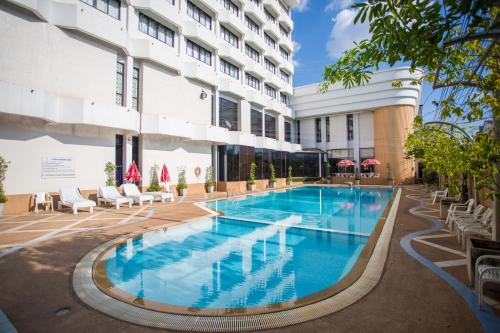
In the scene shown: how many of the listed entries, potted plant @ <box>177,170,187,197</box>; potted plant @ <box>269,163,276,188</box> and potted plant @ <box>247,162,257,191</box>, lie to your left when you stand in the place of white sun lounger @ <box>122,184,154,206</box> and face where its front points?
3

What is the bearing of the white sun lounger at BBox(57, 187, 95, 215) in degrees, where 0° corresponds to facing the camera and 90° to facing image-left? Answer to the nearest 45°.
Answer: approximately 315°

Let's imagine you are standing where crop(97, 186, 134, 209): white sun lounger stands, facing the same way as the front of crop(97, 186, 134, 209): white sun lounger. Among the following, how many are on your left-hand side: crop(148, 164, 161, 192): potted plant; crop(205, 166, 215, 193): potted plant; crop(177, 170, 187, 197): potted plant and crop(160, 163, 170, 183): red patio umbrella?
4

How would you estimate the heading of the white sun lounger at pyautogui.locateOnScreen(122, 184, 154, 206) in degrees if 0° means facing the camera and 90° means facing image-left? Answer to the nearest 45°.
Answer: approximately 315°

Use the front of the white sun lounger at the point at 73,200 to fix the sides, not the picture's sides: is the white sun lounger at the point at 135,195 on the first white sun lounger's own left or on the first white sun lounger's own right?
on the first white sun lounger's own left

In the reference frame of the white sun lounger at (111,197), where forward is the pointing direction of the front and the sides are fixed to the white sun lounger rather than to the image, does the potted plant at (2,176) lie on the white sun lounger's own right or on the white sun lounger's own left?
on the white sun lounger's own right

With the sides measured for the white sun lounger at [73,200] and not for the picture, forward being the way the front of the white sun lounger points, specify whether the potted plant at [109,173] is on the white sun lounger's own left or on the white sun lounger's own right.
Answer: on the white sun lounger's own left

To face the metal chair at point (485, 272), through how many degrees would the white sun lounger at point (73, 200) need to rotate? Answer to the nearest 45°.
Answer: approximately 45° to its right

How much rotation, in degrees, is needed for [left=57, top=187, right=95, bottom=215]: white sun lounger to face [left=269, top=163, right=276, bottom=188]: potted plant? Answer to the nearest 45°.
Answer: approximately 45° to its left

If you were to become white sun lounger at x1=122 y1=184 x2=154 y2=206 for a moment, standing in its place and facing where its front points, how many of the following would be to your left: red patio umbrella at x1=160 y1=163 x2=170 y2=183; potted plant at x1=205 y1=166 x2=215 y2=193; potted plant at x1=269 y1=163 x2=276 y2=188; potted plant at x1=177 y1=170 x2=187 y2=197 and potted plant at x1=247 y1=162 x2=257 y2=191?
5

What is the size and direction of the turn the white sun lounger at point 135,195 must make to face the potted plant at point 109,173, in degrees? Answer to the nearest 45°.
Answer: approximately 180°
